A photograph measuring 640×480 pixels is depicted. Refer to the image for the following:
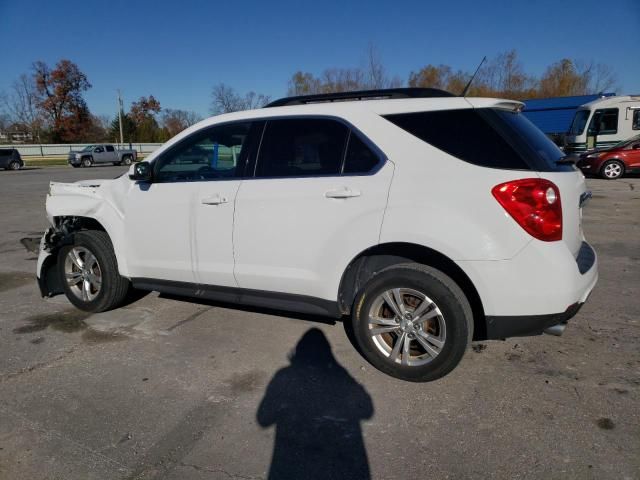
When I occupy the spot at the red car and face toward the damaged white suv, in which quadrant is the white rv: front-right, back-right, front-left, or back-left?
back-right

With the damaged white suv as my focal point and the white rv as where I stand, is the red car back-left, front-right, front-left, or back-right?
front-left

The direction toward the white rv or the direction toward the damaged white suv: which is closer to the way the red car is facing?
the damaged white suv

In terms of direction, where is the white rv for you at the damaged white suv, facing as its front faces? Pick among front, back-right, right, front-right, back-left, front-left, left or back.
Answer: right

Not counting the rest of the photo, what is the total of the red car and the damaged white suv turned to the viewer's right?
0

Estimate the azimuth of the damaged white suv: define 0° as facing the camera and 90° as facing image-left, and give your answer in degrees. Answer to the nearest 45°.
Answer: approximately 135°

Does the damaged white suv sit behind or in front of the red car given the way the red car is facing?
in front

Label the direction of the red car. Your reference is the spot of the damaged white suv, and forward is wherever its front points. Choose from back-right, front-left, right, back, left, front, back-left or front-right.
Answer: right

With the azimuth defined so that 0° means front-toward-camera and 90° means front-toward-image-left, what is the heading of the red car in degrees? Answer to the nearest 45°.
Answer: approximately 45°

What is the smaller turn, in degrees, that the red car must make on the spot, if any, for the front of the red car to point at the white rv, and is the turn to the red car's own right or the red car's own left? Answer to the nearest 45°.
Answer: approximately 135° to the red car's own right

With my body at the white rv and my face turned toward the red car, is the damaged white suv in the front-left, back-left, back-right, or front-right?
front-right
